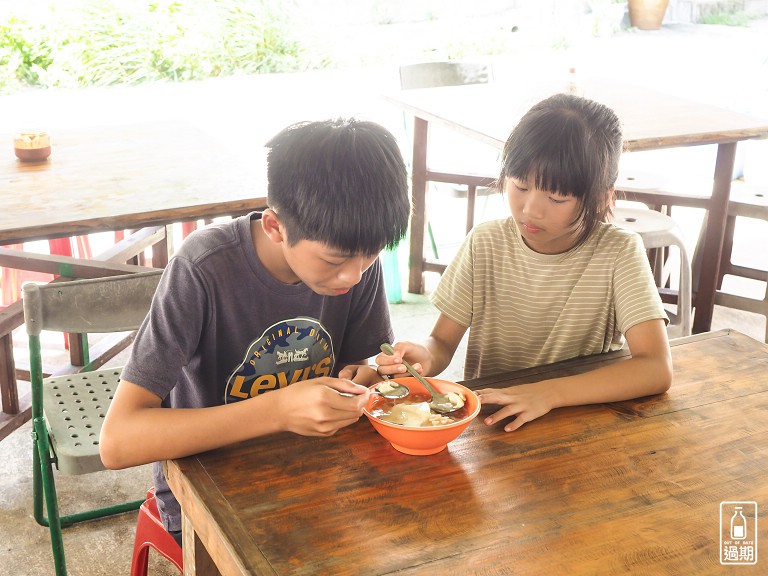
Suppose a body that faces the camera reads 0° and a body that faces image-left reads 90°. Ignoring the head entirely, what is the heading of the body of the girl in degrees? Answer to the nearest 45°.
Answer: approximately 45°

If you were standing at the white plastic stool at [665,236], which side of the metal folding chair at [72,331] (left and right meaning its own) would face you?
left

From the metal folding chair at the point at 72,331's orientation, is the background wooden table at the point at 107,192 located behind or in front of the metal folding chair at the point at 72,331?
behind

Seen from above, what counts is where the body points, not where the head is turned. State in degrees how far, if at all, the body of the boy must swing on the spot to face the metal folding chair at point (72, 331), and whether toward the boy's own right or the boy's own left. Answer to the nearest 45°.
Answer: approximately 180°

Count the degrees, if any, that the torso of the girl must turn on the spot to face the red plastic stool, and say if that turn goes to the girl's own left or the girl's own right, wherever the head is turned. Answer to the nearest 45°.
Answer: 0° — they already face it

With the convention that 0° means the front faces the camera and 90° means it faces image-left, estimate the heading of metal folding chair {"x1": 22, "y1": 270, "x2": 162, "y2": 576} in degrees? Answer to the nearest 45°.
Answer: approximately 0°

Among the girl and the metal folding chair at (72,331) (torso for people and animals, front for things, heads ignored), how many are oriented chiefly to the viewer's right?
0

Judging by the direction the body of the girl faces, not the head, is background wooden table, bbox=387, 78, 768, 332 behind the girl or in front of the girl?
behind

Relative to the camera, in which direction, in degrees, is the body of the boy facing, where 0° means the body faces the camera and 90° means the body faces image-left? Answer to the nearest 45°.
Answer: approximately 315°

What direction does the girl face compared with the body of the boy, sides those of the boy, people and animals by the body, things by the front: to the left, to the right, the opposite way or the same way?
to the right

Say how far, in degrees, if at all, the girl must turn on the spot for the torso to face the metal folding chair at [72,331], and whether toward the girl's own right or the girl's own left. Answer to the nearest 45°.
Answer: approximately 45° to the girl's own right

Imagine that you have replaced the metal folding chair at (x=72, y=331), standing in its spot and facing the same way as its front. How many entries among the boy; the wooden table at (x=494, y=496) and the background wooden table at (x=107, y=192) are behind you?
1

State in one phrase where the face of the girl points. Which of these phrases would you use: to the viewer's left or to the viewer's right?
to the viewer's left
